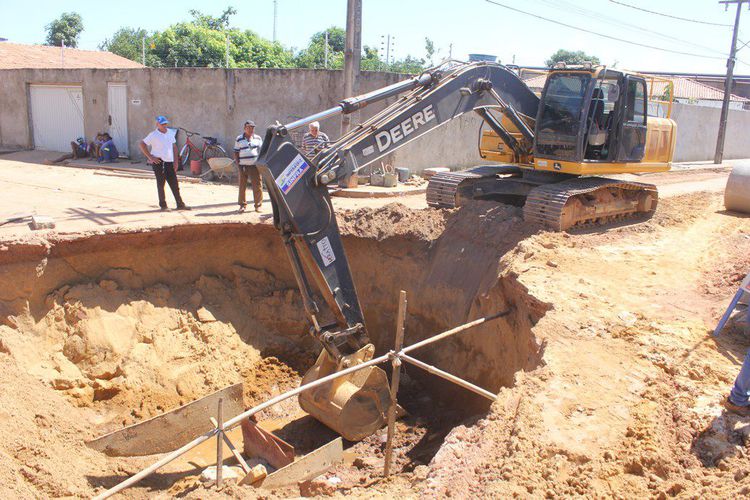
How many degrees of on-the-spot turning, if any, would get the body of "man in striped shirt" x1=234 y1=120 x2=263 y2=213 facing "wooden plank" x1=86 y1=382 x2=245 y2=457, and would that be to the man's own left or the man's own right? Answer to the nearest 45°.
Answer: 0° — they already face it

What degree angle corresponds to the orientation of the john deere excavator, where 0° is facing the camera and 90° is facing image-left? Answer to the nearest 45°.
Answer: approximately 45°

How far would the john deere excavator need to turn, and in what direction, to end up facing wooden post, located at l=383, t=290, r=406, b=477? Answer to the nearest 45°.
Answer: approximately 45° to its left

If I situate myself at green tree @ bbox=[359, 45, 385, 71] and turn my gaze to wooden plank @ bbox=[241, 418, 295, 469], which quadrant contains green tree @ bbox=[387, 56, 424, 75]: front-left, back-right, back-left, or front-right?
back-left

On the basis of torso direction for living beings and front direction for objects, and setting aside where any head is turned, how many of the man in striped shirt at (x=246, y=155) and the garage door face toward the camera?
2

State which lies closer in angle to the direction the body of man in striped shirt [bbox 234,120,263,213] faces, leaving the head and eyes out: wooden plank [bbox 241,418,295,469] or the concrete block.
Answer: the wooden plank

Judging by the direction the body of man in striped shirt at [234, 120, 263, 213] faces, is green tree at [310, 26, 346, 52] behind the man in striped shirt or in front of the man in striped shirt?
behind

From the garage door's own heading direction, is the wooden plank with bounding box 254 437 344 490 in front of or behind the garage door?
in front

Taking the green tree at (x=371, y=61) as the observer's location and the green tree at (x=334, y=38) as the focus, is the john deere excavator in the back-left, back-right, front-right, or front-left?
back-left

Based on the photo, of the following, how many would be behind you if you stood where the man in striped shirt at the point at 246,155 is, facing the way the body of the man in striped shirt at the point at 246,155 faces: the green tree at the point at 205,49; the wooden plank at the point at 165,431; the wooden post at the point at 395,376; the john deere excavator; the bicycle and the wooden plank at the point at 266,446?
2

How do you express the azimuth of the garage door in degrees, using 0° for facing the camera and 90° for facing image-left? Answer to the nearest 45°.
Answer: approximately 0°

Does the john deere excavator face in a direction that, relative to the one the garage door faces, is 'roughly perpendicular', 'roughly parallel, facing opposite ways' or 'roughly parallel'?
roughly perpendicular
